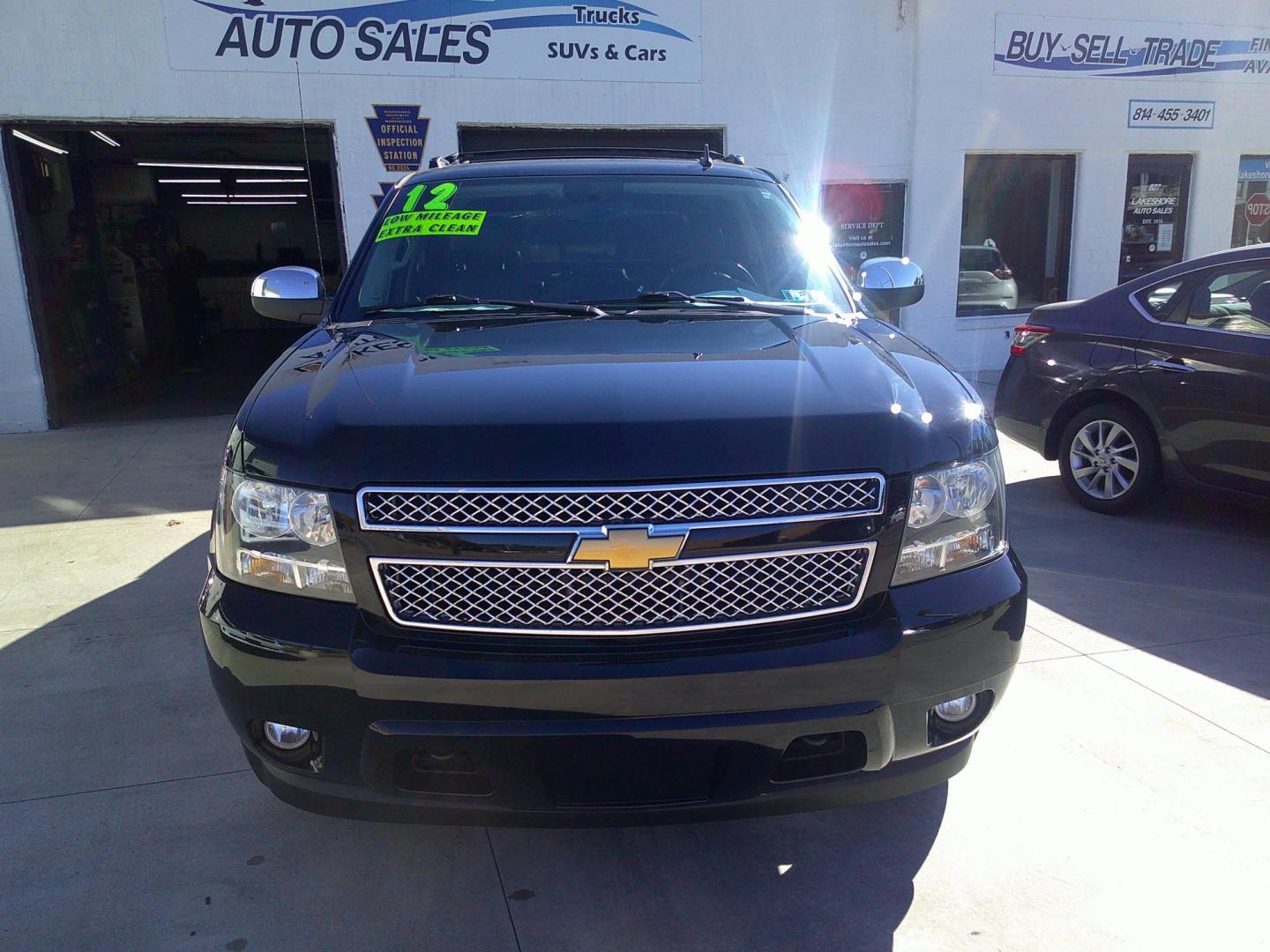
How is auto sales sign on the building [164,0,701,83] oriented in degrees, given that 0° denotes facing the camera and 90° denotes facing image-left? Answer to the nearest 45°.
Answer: approximately 0°

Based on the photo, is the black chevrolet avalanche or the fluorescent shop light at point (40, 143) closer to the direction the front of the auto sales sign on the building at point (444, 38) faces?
the black chevrolet avalanche

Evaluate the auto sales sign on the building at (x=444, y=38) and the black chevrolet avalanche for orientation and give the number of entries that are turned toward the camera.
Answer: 2

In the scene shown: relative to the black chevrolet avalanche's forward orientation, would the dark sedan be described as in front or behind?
behind

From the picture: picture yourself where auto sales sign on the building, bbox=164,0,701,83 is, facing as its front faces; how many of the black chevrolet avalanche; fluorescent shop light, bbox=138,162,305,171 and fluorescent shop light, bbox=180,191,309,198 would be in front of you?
1

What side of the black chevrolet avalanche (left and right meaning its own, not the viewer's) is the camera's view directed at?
front

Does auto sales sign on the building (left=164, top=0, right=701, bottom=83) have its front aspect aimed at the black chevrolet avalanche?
yes

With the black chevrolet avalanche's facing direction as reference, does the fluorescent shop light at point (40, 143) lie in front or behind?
behind

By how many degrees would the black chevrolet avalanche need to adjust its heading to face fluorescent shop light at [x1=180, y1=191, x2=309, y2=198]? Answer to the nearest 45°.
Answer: approximately 180°

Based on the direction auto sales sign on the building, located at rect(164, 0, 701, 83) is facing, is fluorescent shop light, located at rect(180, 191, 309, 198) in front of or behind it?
behind
